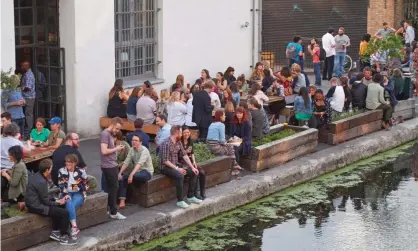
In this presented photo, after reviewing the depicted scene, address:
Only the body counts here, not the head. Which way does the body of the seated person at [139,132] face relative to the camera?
away from the camera

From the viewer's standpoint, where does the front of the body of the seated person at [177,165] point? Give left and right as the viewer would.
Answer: facing the viewer and to the right of the viewer

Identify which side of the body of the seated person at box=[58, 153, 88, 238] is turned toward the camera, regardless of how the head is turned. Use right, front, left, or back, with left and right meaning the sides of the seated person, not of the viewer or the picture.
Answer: front

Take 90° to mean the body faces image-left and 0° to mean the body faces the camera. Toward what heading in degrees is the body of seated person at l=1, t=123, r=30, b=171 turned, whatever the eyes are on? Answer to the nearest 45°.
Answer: approximately 225°

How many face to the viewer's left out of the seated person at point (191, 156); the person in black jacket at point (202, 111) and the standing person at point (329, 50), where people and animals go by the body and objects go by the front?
0

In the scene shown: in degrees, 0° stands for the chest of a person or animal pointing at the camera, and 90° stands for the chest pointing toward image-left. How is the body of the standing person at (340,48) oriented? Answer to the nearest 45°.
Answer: approximately 0°

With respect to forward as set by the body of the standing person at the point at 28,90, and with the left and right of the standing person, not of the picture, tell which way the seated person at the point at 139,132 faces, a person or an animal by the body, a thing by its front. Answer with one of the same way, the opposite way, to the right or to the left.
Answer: to the right

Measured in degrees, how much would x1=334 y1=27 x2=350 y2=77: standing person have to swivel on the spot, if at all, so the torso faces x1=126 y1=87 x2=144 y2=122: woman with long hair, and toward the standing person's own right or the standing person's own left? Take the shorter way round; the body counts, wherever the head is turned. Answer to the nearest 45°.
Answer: approximately 45° to the standing person's own right
